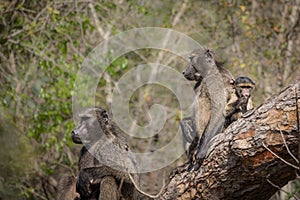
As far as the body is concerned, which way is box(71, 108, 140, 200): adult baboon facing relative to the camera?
to the viewer's left

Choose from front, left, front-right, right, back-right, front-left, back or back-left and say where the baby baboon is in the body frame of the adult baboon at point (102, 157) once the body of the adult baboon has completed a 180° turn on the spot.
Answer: front

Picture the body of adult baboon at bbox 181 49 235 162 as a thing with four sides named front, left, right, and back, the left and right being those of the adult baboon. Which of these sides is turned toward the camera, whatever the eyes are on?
left

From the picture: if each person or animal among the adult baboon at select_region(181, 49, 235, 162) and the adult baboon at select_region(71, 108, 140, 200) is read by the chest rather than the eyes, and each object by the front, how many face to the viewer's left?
2

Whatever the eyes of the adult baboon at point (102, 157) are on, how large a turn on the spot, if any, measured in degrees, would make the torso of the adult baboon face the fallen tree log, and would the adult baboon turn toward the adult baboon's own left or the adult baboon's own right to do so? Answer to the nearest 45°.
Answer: approximately 135° to the adult baboon's own left
